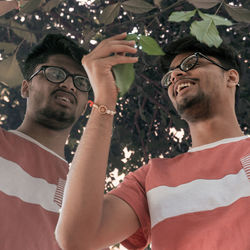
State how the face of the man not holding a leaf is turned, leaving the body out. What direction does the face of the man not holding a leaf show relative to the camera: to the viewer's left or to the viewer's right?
to the viewer's right

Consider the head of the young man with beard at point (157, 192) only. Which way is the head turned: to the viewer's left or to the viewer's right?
to the viewer's left

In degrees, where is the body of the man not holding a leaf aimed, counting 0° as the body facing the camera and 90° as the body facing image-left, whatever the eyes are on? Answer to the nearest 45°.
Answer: approximately 315°

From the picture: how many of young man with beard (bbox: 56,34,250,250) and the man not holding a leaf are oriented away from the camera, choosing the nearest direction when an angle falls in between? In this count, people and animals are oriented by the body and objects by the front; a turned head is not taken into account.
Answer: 0

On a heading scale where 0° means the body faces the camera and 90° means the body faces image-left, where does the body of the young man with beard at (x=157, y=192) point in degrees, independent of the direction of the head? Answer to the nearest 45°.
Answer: approximately 45°
